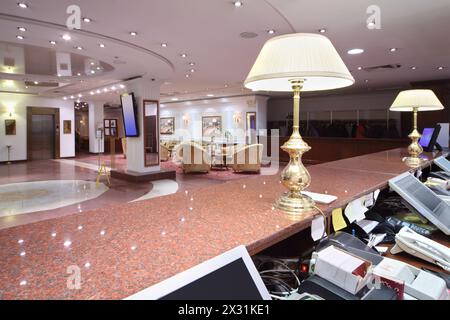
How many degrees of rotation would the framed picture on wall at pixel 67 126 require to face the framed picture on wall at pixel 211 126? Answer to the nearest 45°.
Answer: approximately 90° to its left

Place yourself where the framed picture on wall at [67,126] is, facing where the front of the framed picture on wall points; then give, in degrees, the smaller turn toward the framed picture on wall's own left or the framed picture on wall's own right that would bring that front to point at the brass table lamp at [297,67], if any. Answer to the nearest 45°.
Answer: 0° — it already faces it

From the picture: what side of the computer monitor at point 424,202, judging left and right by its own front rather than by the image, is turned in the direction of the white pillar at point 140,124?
right

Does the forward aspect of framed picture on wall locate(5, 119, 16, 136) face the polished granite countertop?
yes

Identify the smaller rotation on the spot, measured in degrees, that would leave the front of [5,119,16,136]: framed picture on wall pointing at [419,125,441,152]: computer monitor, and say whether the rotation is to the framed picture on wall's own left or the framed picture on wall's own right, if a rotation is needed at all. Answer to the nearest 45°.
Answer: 0° — it already faces it

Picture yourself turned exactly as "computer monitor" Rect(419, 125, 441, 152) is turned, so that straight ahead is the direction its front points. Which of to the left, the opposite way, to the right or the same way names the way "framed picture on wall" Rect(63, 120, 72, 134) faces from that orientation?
to the left
